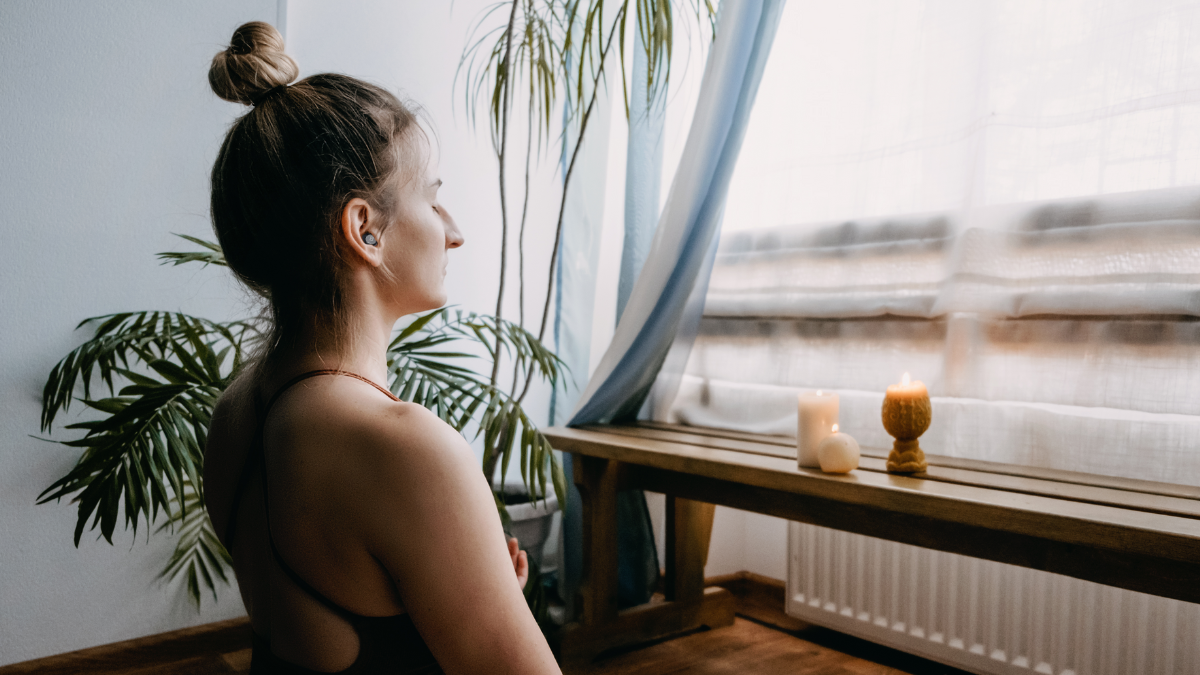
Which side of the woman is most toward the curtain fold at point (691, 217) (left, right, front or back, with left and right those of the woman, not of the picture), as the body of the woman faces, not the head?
front

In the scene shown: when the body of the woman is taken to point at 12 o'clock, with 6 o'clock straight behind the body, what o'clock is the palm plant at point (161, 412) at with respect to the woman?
The palm plant is roughly at 10 o'clock from the woman.

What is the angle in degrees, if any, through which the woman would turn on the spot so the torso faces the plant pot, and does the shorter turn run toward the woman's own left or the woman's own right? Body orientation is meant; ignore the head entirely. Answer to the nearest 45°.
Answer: approximately 45° to the woman's own left

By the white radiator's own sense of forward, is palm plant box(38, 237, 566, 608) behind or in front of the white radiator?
in front

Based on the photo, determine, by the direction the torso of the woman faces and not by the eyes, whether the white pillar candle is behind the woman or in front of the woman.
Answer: in front

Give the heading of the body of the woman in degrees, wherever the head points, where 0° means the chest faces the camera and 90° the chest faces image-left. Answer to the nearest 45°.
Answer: approximately 225°
